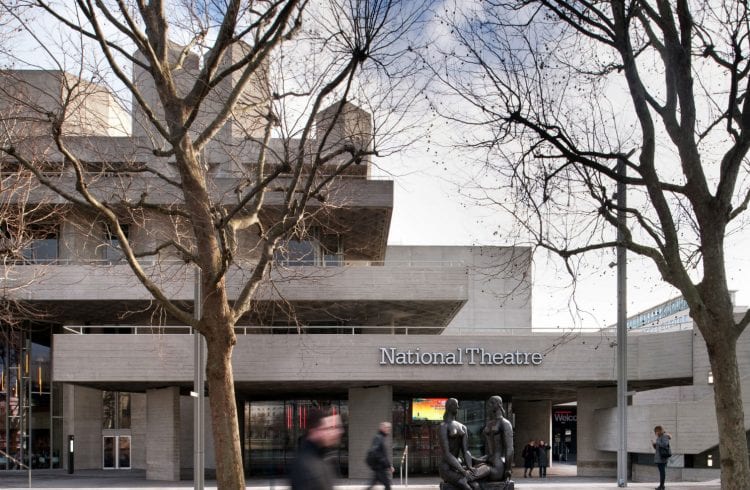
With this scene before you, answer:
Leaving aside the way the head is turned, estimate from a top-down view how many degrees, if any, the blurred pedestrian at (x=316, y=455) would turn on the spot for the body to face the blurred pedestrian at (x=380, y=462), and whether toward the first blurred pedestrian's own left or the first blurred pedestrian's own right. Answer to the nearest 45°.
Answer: approximately 90° to the first blurred pedestrian's own left
